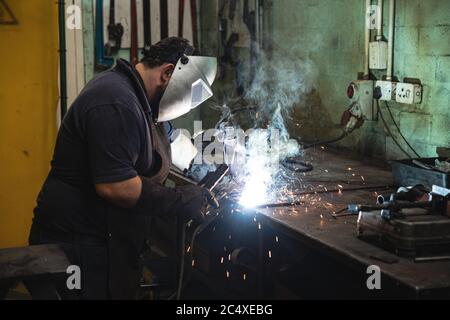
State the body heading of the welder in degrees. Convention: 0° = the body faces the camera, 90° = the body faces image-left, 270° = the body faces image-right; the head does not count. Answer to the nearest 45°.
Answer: approximately 270°

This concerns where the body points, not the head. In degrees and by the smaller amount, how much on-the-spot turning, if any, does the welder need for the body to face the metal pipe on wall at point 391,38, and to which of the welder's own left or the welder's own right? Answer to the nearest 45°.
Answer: approximately 45° to the welder's own left

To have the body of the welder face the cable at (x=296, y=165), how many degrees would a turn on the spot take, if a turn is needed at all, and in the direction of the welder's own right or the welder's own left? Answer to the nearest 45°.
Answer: approximately 45° to the welder's own left
